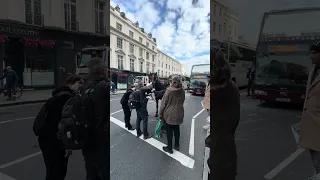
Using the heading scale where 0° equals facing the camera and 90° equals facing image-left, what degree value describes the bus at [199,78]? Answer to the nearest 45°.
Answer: approximately 0°
